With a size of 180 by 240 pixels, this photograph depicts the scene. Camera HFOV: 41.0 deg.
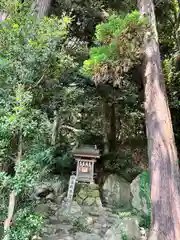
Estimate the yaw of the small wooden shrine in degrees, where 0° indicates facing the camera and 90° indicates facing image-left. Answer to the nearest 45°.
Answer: approximately 0°

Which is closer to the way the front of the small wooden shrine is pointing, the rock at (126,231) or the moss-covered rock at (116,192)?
the rock

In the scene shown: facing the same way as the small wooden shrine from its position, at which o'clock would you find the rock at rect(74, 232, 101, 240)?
The rock is roughly at 12 o'clock from the small wooden shrine.
